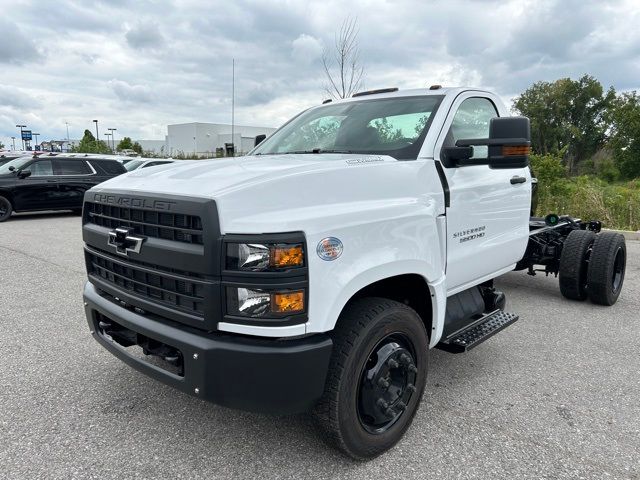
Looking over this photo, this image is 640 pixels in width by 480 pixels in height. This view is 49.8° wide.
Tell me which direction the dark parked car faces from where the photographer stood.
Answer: facing to the left of the viewer

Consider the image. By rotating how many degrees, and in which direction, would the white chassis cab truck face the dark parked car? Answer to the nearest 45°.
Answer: approximately 90° to its right

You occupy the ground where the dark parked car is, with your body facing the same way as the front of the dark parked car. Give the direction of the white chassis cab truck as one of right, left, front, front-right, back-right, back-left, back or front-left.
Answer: left

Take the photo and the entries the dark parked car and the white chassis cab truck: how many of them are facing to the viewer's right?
0
